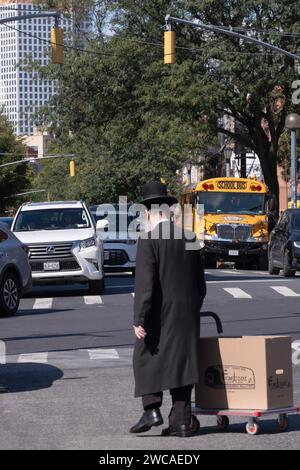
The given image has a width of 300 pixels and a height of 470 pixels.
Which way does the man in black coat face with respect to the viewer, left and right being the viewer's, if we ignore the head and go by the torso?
facing away from the viewer and to the left of the viewer

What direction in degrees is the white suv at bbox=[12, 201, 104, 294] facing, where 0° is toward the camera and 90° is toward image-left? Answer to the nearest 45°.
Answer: approximately 0°

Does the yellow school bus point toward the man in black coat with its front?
yes

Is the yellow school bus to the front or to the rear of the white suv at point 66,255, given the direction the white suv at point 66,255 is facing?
to the rear

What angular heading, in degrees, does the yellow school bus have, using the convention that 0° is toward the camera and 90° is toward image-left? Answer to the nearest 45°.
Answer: approximately 0°

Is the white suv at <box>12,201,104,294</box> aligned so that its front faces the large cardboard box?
yes

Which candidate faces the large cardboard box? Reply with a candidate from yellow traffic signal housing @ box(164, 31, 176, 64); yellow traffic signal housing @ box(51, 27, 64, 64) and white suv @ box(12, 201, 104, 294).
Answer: the white suv
